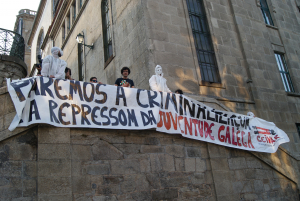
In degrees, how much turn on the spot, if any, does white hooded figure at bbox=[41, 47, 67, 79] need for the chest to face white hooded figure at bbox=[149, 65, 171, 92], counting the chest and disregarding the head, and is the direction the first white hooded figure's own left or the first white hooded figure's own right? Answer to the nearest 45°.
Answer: approximately 45° to the first white hooded figure's own left

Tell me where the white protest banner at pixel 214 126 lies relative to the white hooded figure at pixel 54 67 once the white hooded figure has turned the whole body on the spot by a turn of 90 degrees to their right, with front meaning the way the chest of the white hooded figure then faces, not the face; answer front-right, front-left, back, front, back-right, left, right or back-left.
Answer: back-left

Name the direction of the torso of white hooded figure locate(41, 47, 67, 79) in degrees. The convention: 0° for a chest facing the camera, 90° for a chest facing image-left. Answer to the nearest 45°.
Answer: approximately 315°
